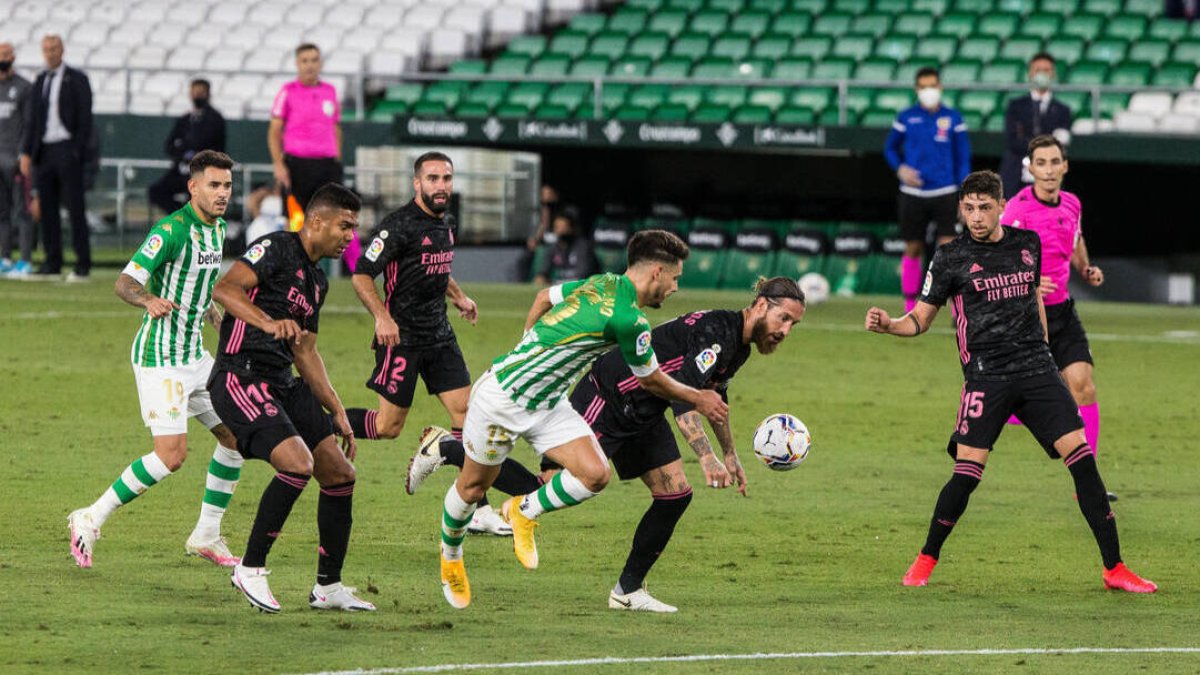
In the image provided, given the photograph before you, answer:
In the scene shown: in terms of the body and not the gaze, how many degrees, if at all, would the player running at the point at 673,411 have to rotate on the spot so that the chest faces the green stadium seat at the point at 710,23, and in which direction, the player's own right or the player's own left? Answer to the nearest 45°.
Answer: approximately 90° to the player's own left

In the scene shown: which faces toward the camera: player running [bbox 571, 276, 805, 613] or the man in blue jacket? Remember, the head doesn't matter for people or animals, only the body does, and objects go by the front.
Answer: the man in blue jacket

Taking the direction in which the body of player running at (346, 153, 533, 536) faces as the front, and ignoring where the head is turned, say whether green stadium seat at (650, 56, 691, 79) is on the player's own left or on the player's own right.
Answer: on the player's own left

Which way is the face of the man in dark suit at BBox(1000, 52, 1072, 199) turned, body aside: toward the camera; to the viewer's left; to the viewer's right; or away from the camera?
toward the camera

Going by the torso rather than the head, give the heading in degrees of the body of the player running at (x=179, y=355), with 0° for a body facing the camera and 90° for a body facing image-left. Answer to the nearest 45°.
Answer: approximately 315°

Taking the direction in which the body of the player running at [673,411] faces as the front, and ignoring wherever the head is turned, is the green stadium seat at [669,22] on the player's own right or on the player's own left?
on the player's own left

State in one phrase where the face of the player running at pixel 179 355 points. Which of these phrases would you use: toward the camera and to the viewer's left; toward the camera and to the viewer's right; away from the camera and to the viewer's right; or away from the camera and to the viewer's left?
toward the camera and to the viewer's right

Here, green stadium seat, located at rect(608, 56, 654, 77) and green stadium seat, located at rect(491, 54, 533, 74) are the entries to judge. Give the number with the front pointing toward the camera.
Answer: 2

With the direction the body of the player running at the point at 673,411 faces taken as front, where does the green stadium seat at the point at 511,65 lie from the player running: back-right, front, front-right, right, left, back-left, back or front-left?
left

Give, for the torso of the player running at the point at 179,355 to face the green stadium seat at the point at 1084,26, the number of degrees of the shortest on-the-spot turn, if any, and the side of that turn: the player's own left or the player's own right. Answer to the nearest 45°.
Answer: approximately 90° to the player's own left

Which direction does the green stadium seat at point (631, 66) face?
toward the camera

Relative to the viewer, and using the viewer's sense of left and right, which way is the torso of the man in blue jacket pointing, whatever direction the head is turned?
facing the viewer

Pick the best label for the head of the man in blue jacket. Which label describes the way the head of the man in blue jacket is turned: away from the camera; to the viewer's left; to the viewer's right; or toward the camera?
toward the camera

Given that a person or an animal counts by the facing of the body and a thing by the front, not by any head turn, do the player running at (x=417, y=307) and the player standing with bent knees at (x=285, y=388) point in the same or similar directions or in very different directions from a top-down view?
same or similar directions

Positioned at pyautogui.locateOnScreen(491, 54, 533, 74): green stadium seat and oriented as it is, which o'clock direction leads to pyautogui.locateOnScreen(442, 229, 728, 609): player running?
The player running is roughly at 12 o'clock from the green stadium seat.

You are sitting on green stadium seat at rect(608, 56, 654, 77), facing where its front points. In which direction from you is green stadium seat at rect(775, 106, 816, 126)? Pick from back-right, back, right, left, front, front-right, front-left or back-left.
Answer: front-left

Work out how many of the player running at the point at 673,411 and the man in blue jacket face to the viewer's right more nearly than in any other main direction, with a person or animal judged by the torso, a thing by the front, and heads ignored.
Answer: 1

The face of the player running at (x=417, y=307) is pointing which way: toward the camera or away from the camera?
toward the camera

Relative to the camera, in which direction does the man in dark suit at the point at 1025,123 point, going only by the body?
toward the camera
